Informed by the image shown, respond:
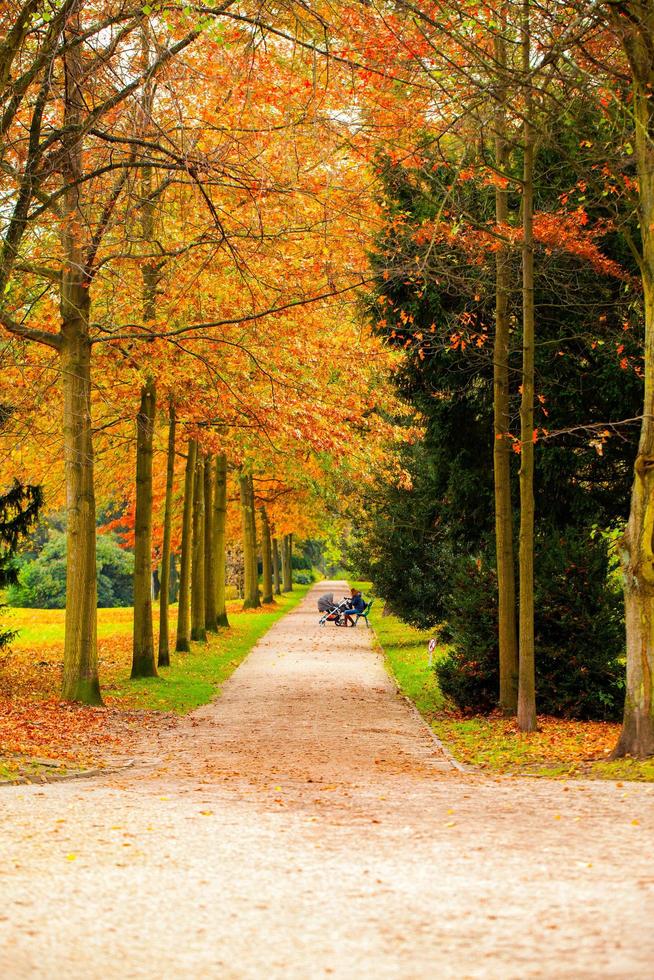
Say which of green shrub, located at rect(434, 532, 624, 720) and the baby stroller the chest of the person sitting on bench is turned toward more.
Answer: the baby stroller

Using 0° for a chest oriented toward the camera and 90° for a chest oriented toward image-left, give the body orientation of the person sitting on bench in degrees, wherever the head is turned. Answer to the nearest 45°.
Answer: approximately 90°

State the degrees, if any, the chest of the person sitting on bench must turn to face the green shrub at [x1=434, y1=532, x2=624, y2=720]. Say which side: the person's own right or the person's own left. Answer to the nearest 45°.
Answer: approximately 90° to the person's own left

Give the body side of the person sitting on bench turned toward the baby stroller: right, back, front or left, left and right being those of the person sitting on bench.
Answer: front

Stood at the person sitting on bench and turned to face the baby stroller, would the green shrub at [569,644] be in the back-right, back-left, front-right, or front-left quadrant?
back-left
